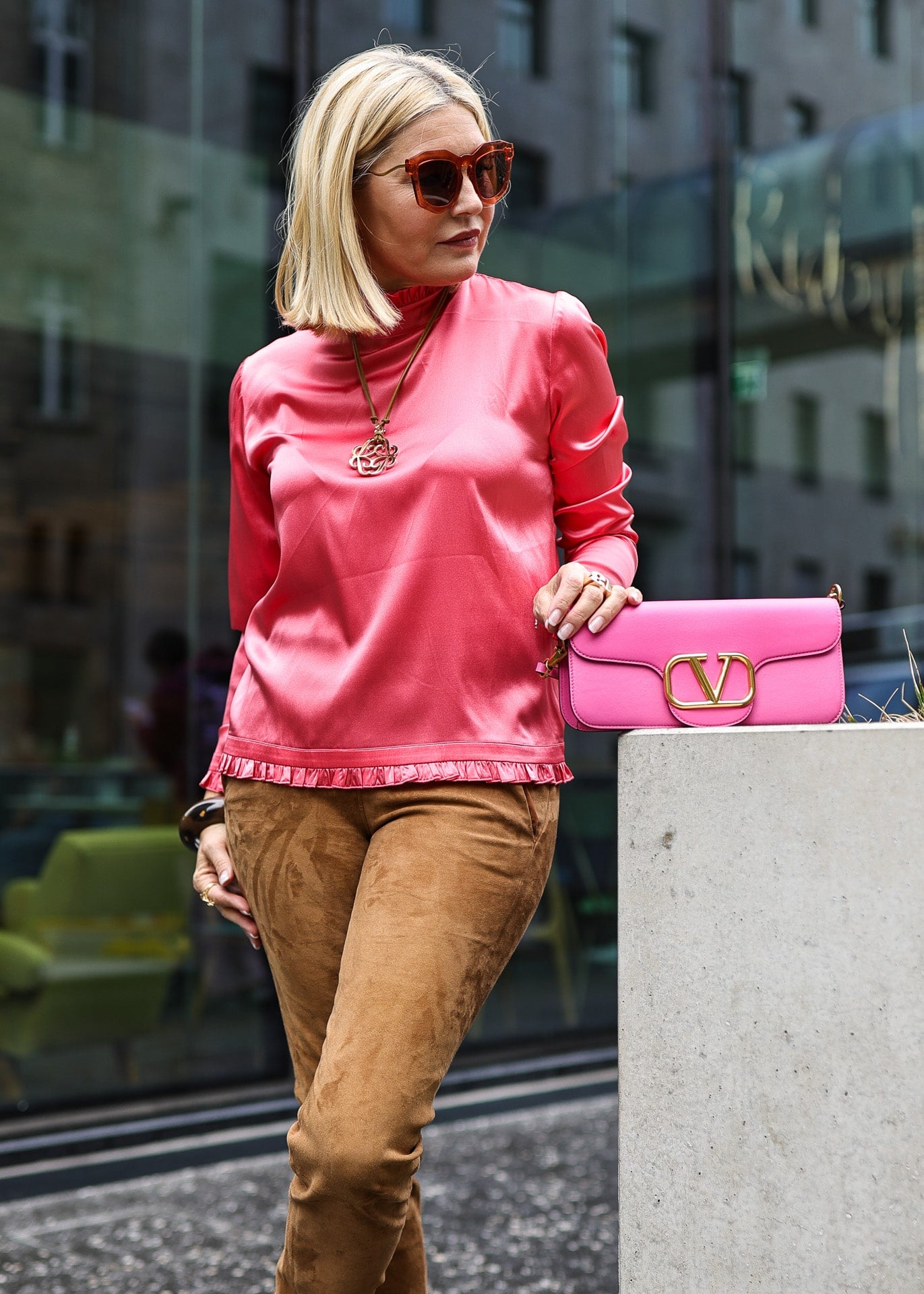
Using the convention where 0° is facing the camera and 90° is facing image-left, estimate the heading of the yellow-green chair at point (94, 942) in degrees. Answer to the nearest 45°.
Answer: approximately 0°

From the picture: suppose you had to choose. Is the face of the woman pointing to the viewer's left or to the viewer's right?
to the viewer's right

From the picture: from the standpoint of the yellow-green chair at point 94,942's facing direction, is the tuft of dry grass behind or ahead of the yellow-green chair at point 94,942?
ahead

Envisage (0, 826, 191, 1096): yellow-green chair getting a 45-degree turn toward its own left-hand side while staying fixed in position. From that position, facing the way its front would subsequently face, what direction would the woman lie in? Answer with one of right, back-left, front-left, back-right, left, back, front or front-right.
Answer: front-right
